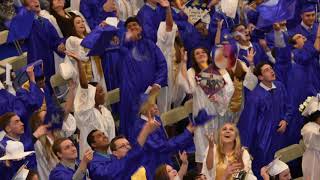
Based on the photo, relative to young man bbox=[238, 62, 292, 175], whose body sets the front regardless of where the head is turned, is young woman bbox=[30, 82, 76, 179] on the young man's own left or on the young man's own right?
on the young man's own right

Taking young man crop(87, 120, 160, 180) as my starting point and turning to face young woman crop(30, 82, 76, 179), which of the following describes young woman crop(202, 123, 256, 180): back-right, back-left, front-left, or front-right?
back-right
